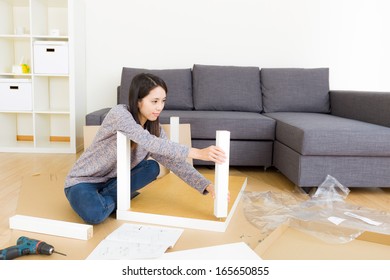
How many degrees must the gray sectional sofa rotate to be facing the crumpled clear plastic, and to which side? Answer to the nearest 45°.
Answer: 0° — it already faces it

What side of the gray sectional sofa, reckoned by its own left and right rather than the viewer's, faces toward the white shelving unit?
right

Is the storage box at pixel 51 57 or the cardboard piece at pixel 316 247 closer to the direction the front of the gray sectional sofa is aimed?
the cardboard piece

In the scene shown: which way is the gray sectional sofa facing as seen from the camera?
toward the camera

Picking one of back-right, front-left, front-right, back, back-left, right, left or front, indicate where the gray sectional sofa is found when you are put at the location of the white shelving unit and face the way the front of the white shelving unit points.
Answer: front-left

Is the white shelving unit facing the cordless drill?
yes

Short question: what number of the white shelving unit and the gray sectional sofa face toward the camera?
2

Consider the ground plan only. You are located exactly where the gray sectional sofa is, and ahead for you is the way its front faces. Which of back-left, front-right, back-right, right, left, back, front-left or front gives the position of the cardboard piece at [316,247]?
front

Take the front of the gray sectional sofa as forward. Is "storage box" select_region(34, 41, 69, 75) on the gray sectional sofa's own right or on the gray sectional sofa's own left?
on the gray sectional sofa's own right

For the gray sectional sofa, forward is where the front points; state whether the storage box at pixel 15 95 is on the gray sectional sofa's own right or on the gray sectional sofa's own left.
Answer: on the gray sectional sofa's own right

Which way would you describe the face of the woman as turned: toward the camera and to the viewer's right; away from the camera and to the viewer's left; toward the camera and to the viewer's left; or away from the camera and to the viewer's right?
toward the camera and to the viewer's right

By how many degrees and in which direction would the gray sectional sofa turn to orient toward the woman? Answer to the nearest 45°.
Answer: approximately 45° to its right
